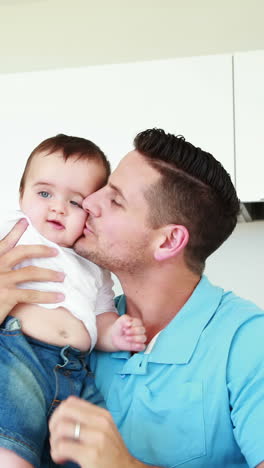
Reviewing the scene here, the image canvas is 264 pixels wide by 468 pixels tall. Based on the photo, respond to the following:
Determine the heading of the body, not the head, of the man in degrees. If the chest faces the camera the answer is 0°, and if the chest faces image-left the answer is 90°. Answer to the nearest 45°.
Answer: approximately 45°

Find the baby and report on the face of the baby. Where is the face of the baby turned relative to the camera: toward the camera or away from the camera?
toward the camera

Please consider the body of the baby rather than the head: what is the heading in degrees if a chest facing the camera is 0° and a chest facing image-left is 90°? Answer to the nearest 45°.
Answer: approximately 0°

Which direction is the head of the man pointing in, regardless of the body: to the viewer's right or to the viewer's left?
to the viewer's left
